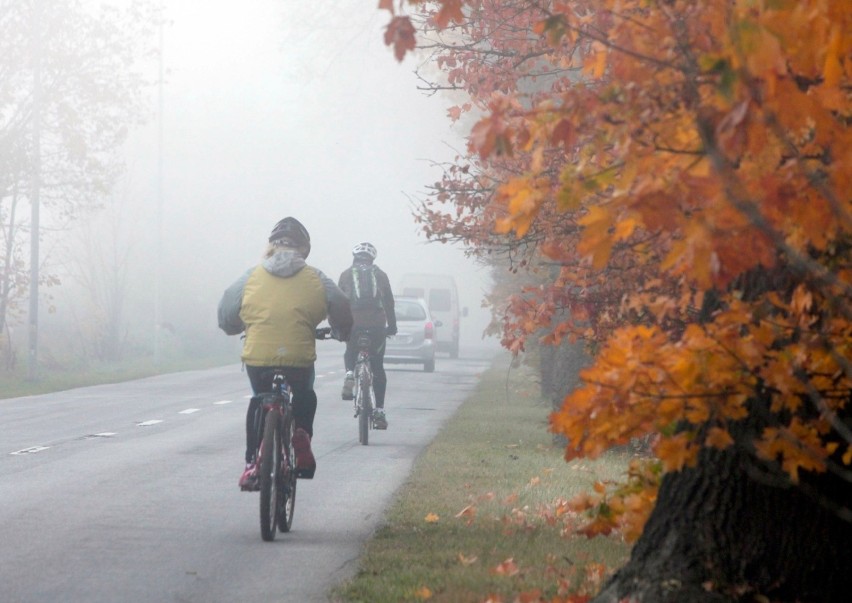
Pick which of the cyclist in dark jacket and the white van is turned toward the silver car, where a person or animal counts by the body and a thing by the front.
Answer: the cyclist in dark jacket

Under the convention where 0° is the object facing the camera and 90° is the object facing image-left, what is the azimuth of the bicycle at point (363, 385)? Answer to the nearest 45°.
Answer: approximately 180°

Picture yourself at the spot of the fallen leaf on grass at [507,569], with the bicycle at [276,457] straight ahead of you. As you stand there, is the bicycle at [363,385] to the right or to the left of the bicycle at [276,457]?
right

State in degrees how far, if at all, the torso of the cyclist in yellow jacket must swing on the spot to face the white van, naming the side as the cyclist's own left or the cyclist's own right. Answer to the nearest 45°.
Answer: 0° — they already face it

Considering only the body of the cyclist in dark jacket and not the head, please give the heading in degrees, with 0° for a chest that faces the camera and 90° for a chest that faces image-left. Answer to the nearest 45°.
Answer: approximately 180°

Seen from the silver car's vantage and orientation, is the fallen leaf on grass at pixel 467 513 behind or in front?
behind

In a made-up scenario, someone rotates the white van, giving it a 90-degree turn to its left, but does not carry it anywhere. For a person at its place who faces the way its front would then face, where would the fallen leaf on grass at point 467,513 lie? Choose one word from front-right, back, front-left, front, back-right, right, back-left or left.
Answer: left

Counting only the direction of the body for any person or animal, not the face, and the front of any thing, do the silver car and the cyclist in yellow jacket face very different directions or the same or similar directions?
same or similar directions

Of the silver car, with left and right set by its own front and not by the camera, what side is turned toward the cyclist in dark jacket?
back

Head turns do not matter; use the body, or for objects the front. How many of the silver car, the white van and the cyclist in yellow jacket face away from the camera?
3

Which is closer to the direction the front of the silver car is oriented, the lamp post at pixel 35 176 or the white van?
the white van

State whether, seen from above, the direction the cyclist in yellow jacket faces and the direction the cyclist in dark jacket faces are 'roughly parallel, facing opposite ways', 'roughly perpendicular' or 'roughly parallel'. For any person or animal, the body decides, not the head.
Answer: roughly parallel

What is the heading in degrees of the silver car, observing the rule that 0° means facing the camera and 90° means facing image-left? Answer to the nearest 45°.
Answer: approximately 180°

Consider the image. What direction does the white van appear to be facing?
away from the camera

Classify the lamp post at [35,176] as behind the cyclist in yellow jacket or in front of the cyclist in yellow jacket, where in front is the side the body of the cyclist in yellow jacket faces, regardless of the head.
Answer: in front

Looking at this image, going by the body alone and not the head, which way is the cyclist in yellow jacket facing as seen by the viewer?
away from the camera

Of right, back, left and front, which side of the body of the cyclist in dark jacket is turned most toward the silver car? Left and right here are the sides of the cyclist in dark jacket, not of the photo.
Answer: front

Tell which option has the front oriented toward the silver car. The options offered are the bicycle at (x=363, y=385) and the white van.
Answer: the bicycle

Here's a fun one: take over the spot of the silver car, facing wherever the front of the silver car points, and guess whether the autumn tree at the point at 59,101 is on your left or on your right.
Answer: on your left
